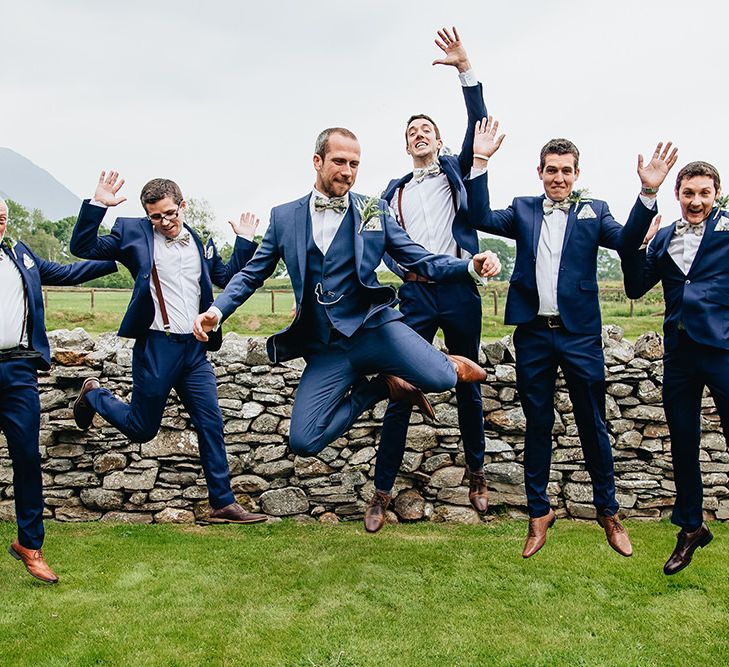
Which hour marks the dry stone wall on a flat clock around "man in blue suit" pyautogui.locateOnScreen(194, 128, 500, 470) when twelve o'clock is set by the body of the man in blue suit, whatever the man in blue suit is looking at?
The dry stone wall is roughly at 6 o'clock from the man in blue suit.

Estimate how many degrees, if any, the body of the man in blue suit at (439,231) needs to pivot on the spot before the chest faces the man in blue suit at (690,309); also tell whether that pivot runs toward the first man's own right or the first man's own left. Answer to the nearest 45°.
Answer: approximately 90° to the first man's own left

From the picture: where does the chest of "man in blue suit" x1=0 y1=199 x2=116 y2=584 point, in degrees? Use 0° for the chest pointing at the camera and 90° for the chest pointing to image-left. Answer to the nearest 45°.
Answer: approximately 0°

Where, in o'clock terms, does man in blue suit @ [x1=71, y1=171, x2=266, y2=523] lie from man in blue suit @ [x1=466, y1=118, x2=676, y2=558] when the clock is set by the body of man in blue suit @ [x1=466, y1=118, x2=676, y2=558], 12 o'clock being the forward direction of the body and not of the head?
man in blue suit @ [x1=71, y1=171, x2=266, y2=523] is roughly at 3 o'clock from man in blue suit @ [x1=466, y1=118, x2=676, y2=558].

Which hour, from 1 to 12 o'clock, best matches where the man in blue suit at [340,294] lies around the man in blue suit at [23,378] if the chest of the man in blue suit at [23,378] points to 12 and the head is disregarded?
the man in blue suit at [340,294] is roughly at 10 o'clock from the man in blue suit at [23,378].

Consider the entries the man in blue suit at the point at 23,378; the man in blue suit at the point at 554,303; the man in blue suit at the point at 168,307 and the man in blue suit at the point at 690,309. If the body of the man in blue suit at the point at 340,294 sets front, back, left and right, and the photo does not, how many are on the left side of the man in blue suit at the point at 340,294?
2
